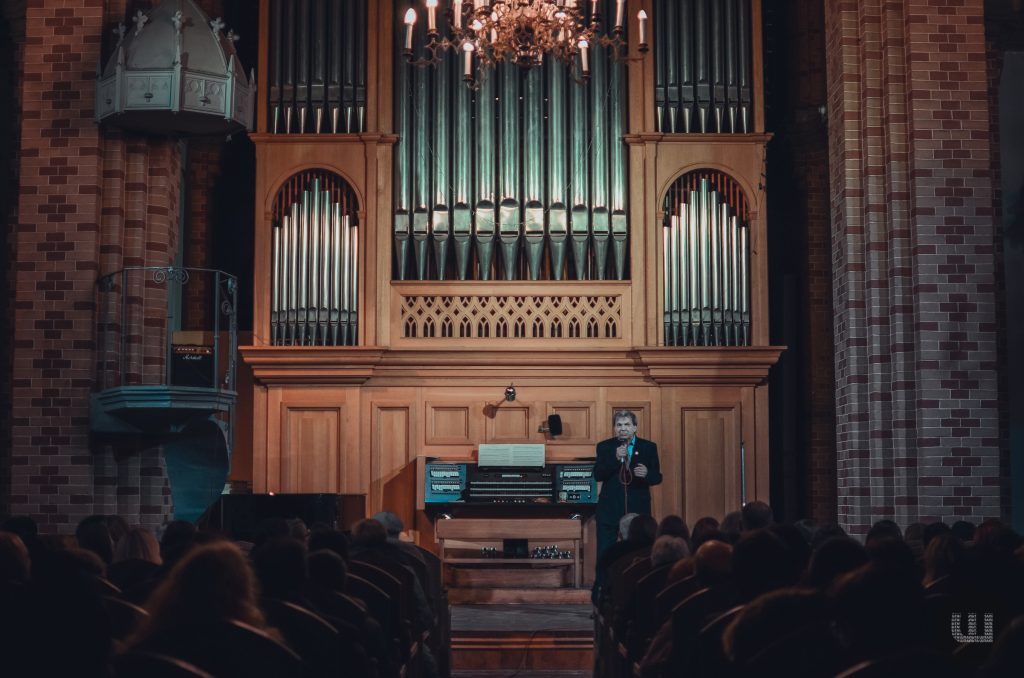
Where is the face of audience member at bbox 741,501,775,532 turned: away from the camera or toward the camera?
away from the camera

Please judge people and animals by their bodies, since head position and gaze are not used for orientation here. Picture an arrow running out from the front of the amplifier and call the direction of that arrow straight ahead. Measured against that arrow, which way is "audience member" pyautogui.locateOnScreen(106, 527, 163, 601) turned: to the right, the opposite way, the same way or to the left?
the opposite way

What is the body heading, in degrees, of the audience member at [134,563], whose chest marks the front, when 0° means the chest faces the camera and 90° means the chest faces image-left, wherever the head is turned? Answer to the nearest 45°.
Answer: approximately 180°

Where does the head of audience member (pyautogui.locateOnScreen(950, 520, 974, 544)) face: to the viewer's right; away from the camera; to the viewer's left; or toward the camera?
away from the camera

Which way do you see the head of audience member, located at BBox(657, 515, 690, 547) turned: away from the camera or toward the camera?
away from the camera

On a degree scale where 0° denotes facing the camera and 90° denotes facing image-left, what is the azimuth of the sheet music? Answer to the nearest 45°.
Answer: approximately 0°

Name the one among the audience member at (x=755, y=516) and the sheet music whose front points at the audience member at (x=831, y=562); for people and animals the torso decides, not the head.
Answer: the sheet music

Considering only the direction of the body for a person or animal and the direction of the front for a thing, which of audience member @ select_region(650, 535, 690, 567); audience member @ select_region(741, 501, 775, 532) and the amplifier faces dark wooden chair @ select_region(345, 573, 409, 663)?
the amplifier

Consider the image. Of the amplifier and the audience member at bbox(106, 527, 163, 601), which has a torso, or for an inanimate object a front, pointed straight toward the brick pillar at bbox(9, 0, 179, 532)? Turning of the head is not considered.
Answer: the audience member

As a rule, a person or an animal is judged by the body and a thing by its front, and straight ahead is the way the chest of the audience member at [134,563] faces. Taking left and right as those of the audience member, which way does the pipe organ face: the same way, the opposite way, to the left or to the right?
the opposite way

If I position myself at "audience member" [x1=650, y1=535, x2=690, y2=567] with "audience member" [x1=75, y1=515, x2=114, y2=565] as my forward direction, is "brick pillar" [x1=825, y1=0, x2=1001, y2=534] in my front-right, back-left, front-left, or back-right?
back-right
